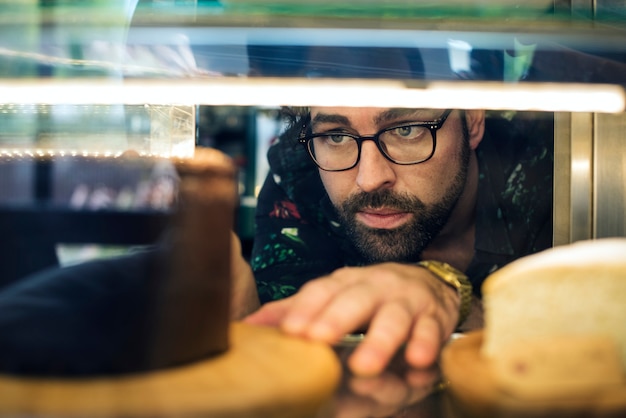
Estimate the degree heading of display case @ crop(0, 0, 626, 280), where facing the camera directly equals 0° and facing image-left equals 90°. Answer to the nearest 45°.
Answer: approximately 0°
